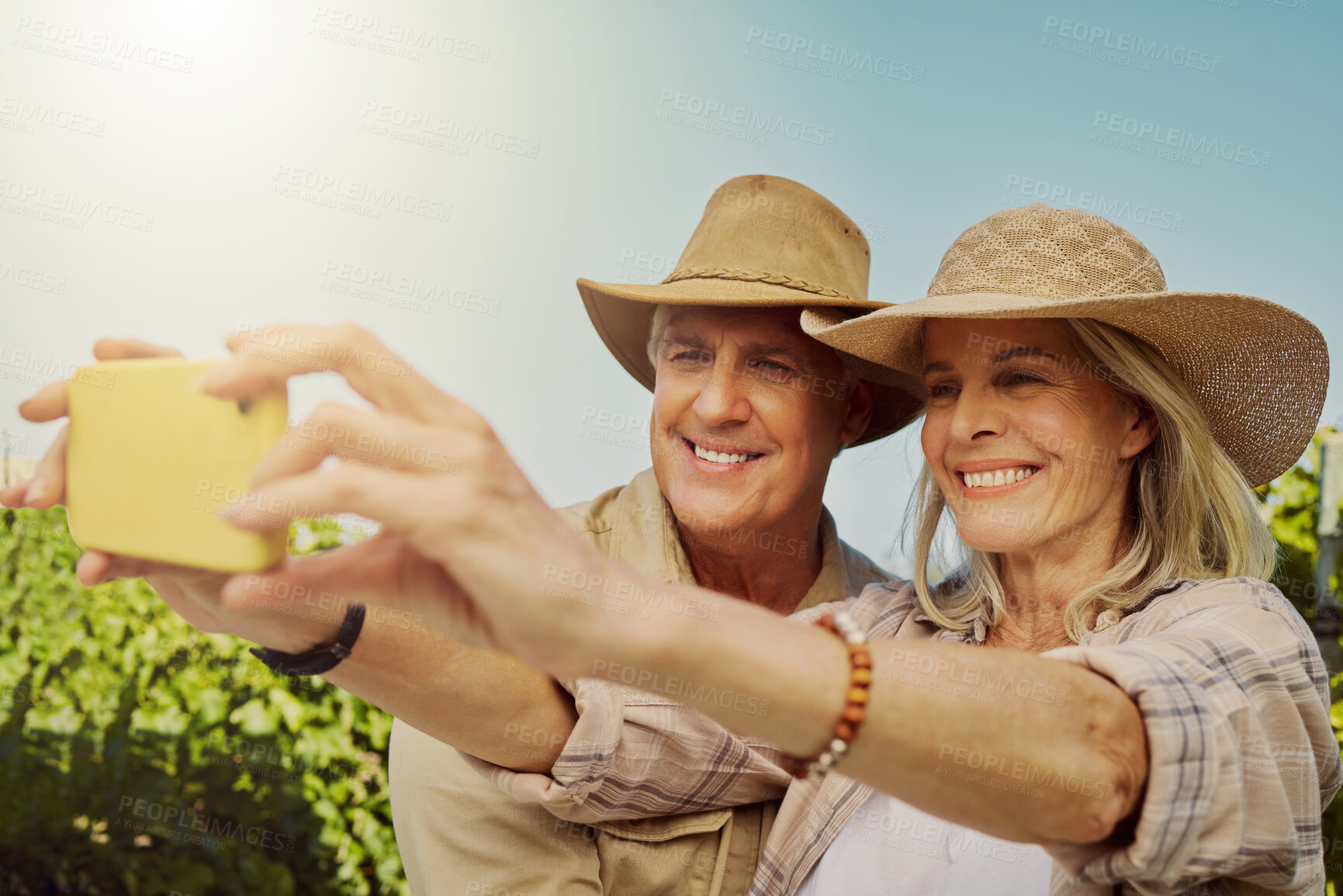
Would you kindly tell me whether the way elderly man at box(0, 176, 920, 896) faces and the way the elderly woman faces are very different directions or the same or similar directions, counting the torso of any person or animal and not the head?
same or similar directions

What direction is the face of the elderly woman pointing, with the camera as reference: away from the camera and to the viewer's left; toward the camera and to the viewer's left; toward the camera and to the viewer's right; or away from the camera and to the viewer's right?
toward the camera and to the viewer's left

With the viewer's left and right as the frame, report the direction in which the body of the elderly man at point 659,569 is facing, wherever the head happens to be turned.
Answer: facing the viewer and to the left of the viewer
